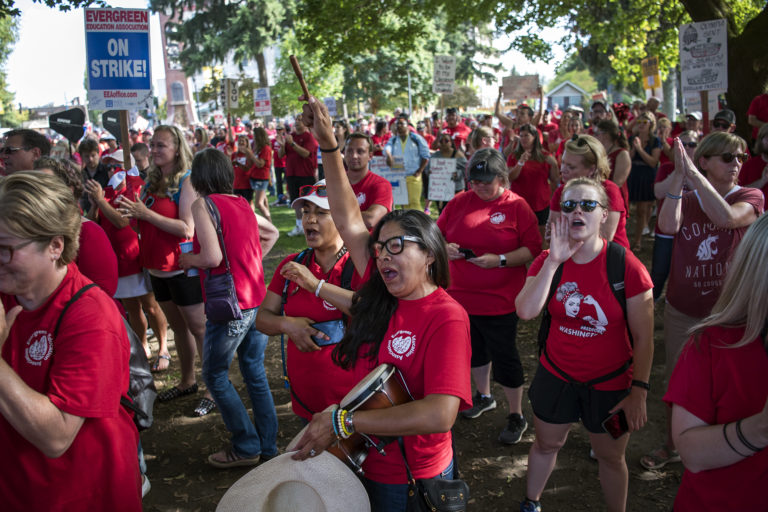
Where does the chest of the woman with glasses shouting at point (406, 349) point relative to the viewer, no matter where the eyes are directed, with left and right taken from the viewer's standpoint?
facing the viewer and to the left of the viewer

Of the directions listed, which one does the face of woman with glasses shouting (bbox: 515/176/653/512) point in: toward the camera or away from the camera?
toward the camera

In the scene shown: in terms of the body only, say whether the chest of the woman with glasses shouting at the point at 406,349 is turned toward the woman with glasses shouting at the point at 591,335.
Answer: no

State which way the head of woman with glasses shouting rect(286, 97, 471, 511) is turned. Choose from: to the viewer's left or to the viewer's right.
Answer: to the viewer's left
